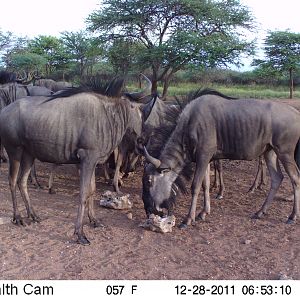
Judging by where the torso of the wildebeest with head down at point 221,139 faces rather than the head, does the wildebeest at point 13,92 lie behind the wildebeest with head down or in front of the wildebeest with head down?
in front

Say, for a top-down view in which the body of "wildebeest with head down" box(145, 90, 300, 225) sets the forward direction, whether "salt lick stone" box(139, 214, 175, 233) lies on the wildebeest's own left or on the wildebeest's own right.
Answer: on the wildebeest's own left

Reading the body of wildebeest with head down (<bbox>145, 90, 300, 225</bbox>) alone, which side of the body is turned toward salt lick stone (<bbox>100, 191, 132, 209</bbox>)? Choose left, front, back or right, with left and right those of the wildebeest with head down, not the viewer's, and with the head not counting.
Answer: front

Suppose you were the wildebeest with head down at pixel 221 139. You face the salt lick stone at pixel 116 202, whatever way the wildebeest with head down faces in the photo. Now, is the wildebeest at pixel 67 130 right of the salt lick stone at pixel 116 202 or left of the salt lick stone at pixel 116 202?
left

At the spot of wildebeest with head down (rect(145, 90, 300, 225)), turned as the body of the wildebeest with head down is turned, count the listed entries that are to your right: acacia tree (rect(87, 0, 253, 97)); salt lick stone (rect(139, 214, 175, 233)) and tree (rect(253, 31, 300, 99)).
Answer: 2

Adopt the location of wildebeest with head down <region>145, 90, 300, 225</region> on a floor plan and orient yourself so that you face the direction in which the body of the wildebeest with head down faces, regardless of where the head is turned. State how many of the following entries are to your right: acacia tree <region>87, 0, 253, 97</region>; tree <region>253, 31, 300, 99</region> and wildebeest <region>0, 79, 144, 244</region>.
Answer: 2

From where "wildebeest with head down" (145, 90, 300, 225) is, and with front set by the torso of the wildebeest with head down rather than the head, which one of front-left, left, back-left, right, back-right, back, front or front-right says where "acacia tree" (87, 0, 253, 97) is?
right

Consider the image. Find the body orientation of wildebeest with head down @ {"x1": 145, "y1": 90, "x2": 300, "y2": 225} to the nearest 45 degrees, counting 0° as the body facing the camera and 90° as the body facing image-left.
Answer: approximately 90°

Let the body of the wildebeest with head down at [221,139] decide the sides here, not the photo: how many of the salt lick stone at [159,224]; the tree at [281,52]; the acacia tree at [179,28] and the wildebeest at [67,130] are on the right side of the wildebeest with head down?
2

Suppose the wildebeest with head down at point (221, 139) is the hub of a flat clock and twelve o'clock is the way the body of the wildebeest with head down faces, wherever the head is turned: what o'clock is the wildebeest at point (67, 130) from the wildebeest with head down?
The wildebeest is roughly at 11 o'clock from the wildebeest with head down.

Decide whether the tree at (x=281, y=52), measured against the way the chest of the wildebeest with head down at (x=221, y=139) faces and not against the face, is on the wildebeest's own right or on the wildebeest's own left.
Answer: on the wildebeest's own right

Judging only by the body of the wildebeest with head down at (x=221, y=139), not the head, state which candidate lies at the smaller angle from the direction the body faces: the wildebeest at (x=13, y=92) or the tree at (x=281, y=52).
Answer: the wildebeest
